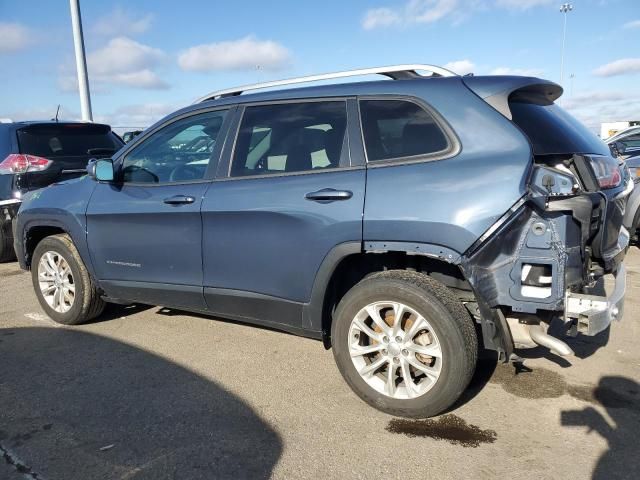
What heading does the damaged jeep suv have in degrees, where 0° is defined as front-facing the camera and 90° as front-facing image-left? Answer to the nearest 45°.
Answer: approximately 135°

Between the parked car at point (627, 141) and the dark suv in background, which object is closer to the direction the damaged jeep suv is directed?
the dark suv in background

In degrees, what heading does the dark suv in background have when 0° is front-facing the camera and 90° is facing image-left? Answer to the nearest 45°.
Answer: approximately 135°

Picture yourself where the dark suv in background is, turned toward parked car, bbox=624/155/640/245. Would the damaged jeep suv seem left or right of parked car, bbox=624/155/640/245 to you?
right

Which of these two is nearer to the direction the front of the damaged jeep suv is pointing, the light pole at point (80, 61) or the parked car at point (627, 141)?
the light pole
